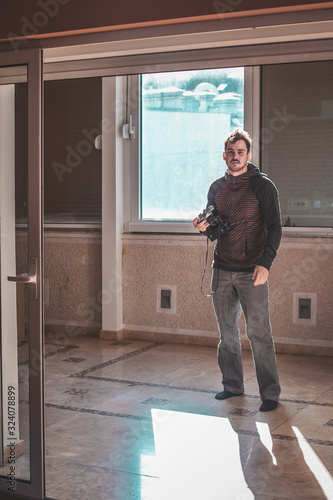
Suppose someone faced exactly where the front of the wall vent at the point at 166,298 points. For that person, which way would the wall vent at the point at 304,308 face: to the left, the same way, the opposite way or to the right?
the same way

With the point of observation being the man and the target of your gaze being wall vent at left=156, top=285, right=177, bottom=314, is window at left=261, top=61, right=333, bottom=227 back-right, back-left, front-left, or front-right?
front-right

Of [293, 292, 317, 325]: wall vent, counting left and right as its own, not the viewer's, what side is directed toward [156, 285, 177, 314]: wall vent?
right

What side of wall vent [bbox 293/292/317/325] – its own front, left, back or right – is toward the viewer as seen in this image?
front

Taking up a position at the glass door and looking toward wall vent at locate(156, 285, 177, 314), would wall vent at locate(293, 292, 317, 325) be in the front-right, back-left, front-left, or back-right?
front-right

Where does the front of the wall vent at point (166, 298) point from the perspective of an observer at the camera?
facing the viewer

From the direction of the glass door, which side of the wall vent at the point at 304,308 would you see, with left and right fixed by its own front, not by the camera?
front

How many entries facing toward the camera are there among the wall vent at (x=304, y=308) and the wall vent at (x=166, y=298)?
2

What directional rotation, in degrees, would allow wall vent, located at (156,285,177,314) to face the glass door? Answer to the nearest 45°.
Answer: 0° — it already faces it

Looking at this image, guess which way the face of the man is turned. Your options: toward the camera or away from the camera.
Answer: toward the camera
